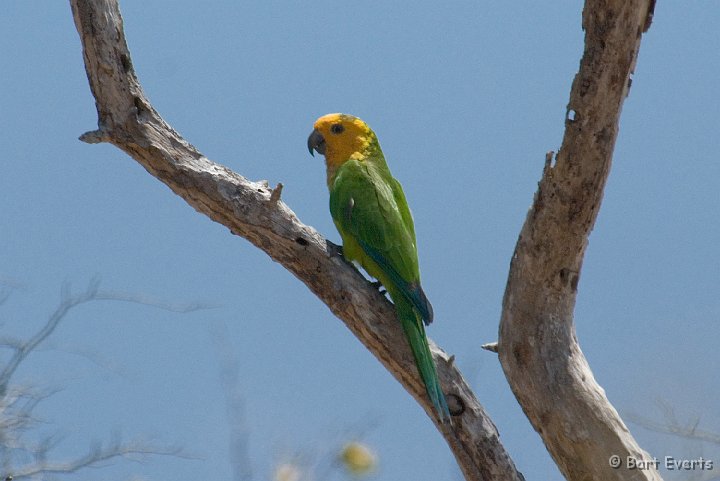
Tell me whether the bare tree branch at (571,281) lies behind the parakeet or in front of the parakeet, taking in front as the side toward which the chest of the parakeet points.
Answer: behind

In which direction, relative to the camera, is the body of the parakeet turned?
to the viewer's left
